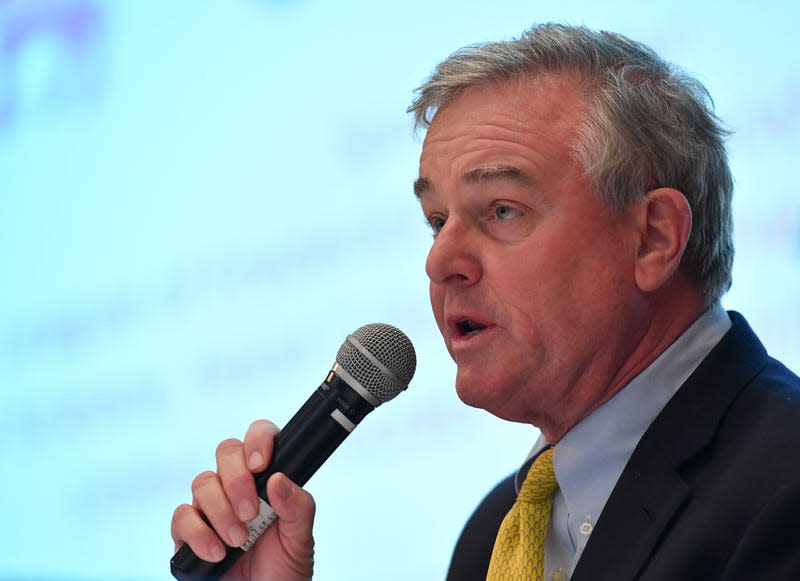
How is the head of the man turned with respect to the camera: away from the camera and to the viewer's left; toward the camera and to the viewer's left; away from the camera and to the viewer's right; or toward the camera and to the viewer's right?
toward the camera and to the viewer's left

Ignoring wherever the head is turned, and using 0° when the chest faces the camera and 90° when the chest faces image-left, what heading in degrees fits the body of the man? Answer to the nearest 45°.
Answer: approximately 45°
